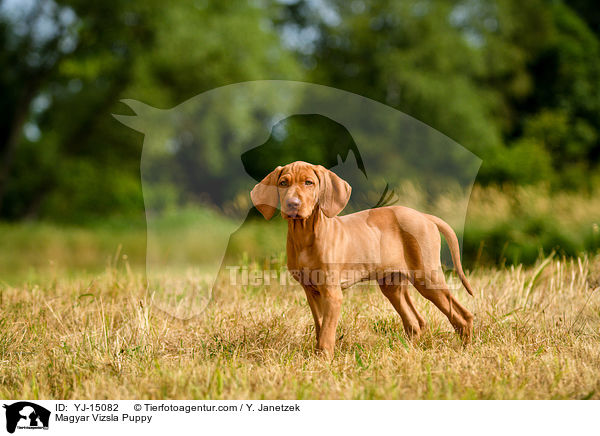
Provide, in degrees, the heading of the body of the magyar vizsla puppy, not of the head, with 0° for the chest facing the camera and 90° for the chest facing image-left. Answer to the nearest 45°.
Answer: approximately 45°
